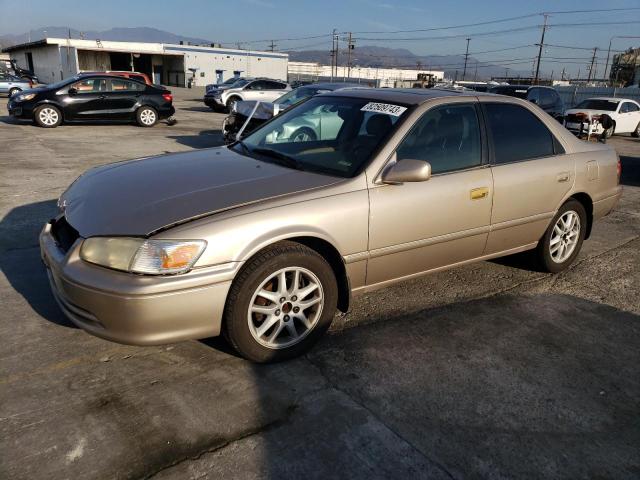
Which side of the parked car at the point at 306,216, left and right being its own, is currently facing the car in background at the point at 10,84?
right

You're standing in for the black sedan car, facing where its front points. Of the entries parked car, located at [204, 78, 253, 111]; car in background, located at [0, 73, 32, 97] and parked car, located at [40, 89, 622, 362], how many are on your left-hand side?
1

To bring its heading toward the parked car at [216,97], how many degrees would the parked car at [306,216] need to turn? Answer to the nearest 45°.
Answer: approximately 135° to its right

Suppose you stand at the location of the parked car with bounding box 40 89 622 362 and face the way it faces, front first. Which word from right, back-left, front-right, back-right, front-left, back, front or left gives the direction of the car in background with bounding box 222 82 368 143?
back-right

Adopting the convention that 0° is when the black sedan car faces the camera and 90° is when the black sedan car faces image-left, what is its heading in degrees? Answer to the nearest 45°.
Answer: approximately 90°

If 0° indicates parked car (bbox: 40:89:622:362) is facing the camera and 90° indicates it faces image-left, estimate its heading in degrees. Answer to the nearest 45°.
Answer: approximately 45°

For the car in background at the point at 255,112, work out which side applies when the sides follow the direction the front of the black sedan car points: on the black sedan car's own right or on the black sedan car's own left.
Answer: on the black sedan car's own left

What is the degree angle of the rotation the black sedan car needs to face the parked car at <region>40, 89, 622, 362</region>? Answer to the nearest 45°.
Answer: approximately 90° to its left

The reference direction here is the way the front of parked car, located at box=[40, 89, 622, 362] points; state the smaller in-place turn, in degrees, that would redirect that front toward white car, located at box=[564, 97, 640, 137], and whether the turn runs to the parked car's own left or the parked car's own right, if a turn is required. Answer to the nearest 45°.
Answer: approximately 180°

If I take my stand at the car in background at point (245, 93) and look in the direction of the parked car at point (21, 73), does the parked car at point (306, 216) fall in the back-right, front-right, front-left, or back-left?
back-left

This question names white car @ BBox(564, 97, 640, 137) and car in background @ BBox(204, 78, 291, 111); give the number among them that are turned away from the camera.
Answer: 0

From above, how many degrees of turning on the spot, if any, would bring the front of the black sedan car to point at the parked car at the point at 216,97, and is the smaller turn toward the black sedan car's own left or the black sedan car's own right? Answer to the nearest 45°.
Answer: approximately 135° to the black sedan car's own right

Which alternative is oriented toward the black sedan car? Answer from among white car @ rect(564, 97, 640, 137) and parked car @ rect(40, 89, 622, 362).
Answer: the white car

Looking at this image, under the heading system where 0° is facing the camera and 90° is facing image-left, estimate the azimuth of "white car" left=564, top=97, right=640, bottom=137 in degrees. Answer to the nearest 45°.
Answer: approximately 45°

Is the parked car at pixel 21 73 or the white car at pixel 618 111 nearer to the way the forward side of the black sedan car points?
the parked car
